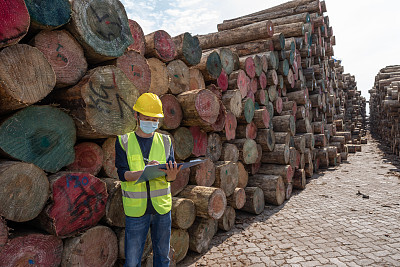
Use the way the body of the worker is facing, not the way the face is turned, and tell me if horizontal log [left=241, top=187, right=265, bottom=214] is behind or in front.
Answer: behind

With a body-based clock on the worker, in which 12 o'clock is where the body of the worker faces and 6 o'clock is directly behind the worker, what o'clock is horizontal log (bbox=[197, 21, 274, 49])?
The horizontal log is roughly at 7 o'clock from the worker.

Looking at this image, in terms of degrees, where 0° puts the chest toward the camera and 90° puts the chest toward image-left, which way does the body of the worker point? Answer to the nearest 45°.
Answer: approximately 0°

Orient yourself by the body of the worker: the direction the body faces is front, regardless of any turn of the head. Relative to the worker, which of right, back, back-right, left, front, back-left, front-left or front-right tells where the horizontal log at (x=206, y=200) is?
back-left
